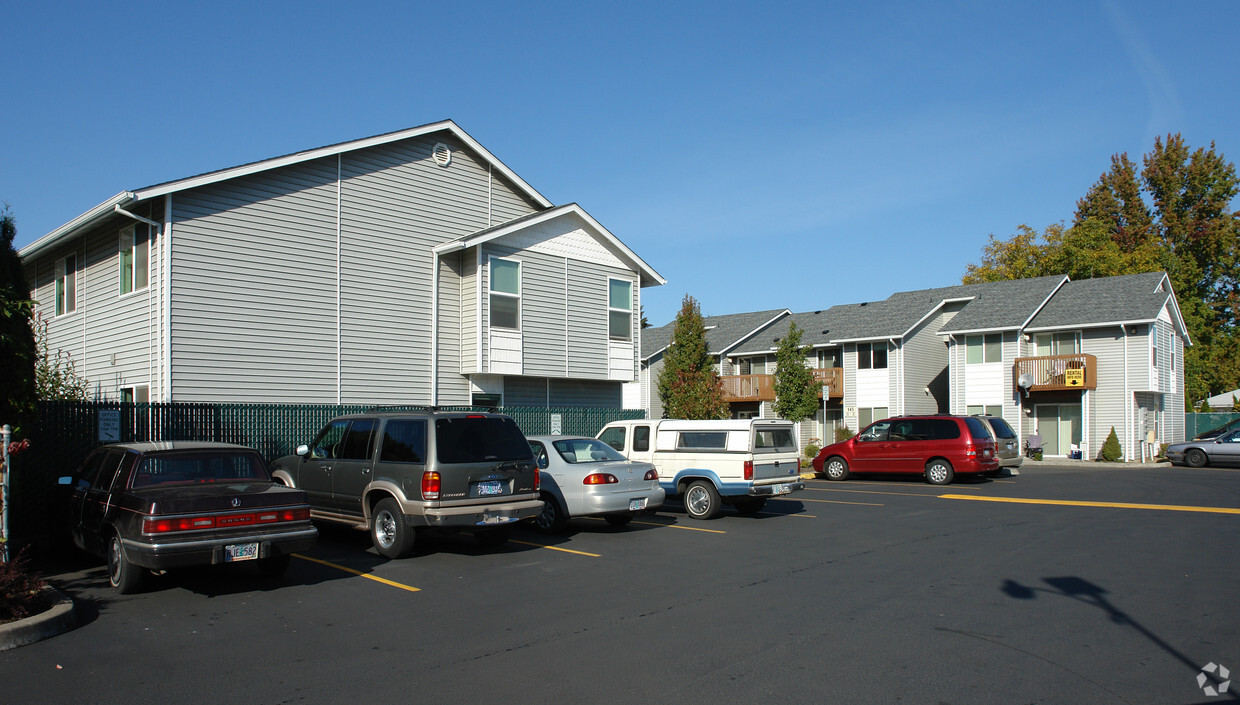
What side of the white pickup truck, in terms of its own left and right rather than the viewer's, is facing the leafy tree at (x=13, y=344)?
left

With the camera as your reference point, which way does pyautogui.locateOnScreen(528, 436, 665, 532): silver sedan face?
facing away from the viewer and to the left of the viewer

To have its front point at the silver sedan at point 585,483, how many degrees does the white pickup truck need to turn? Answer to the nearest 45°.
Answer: approximately 90° to its left

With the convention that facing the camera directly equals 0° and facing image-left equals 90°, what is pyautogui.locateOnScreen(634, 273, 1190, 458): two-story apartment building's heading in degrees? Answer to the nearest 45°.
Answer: approximately 45°

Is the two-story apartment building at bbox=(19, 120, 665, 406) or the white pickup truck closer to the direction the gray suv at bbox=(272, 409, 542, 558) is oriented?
the two-story apartment building

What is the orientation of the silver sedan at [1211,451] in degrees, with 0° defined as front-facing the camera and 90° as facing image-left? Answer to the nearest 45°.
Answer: approximately 90°

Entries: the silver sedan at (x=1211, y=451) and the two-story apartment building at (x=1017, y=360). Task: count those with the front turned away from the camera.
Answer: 0

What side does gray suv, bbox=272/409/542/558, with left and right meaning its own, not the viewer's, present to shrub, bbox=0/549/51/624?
left

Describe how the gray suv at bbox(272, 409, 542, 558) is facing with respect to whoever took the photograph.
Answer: facing away from the viewer and to the left of the viewer

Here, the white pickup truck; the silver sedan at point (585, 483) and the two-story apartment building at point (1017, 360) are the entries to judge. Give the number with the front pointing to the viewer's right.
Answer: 0

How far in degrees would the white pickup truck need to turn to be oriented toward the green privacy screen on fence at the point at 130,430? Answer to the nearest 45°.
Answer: approximately 45° to its left
